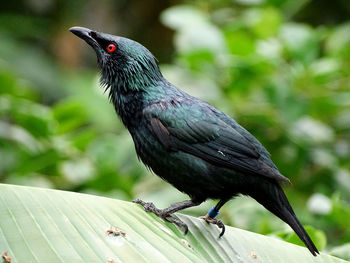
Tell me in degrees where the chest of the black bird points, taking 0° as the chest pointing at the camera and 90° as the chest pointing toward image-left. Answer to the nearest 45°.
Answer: approximately 90°
